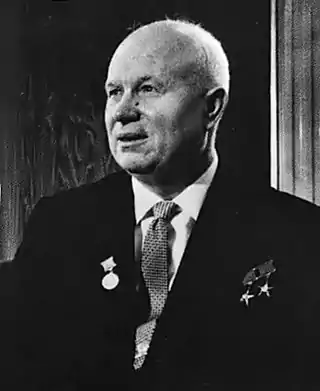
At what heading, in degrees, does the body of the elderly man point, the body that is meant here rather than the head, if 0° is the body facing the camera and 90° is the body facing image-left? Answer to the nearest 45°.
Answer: approximately 45°
